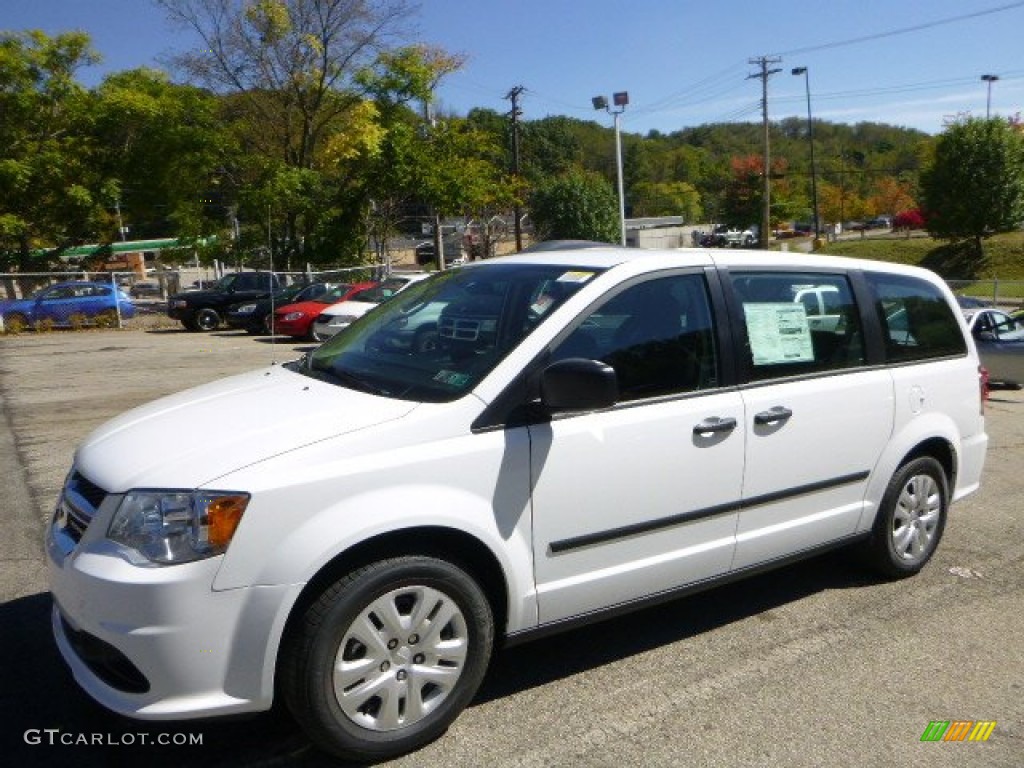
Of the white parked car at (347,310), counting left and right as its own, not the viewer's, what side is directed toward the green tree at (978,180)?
back

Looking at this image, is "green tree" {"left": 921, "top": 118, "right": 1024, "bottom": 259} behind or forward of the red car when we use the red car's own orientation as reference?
behind

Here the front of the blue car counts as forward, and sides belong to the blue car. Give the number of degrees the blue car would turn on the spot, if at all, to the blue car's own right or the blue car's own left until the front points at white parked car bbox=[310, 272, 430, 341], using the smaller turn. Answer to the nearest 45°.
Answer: approximately 135° to the blue car's own left

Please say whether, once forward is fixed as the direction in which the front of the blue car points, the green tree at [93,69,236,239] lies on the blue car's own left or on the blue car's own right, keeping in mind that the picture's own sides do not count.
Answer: on the blue car's own right

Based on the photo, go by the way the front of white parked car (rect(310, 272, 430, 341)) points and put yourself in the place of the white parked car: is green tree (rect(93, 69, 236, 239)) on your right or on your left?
on your right

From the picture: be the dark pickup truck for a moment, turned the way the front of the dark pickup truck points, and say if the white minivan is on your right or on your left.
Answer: on your left

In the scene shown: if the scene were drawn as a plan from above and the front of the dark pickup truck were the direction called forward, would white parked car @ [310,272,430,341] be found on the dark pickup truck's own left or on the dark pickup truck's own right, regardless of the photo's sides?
on the dark pickup truck's own left

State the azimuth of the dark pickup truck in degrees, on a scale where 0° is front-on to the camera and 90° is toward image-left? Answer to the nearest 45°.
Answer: approximately 45°

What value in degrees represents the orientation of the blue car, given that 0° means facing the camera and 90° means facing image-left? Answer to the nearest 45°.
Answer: approximately 90°
